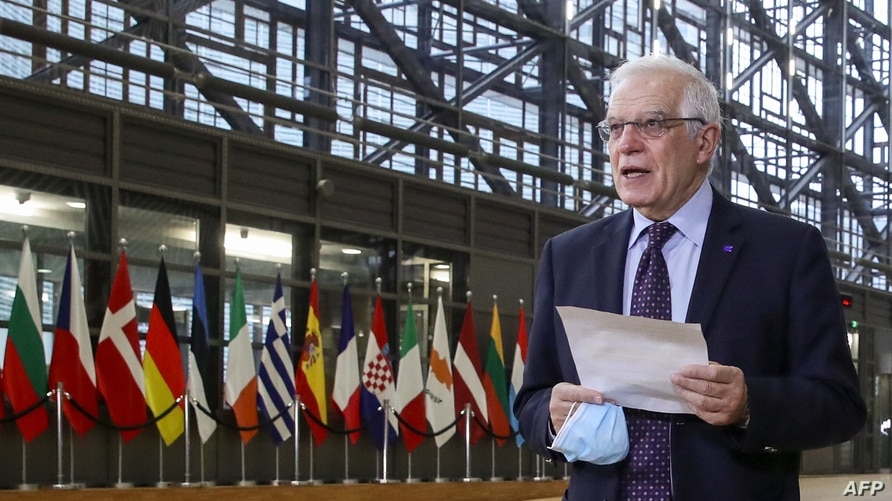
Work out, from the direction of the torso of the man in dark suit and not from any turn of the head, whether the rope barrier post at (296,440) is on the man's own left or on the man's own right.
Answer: on the man's own right

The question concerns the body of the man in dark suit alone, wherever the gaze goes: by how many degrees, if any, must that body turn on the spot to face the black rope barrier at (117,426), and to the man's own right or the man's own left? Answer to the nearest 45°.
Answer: approximately 90° to the man's own right

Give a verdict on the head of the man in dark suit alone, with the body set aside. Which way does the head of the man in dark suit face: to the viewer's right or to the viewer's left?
to the viewer's left

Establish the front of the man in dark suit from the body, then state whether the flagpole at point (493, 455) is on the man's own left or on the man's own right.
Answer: on the man's own right

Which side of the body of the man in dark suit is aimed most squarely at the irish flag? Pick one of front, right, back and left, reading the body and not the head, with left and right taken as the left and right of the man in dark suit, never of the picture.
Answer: right

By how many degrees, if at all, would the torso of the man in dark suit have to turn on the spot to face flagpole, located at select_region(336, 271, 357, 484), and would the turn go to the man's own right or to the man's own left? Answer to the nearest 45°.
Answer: approximately 135° to the man's own right

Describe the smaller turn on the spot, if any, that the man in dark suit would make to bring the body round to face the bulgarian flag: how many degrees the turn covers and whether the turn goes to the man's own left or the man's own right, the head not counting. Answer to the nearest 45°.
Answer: approximately 90° to the man's own right

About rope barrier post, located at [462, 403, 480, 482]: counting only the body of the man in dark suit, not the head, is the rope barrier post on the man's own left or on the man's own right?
on the man's own right

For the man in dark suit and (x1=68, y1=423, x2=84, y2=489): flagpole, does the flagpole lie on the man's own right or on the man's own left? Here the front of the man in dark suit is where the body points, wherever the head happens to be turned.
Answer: on the man's own right
